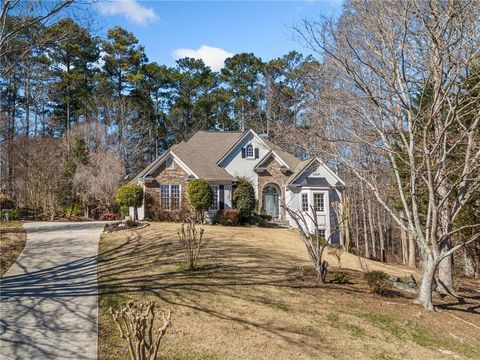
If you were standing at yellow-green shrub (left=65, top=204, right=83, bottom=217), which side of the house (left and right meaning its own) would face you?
right

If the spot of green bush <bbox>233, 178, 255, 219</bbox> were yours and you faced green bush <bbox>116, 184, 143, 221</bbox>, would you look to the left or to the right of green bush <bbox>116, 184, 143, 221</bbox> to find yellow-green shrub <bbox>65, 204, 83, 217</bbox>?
right

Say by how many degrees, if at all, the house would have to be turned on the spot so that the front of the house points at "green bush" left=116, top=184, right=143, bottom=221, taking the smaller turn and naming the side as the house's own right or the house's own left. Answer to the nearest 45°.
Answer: approximately 45° to the house's own right

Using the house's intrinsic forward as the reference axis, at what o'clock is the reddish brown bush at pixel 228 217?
The reddish brown bush is roughly at 1 o'clock from the house.

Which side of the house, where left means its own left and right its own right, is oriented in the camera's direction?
front

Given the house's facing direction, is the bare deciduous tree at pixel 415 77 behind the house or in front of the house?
in front

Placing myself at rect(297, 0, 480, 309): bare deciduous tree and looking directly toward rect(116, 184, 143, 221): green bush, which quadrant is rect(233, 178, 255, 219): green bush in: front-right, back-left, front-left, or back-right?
front-right

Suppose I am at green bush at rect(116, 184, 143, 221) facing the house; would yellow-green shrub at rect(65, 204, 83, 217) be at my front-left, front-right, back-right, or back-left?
back-left

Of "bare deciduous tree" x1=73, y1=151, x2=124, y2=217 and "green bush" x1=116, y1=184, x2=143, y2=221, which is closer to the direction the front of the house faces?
the green bush

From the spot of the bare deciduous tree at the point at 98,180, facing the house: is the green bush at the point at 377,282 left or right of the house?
right

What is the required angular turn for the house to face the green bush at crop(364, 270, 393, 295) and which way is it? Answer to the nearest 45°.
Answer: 0° — it already faces it
